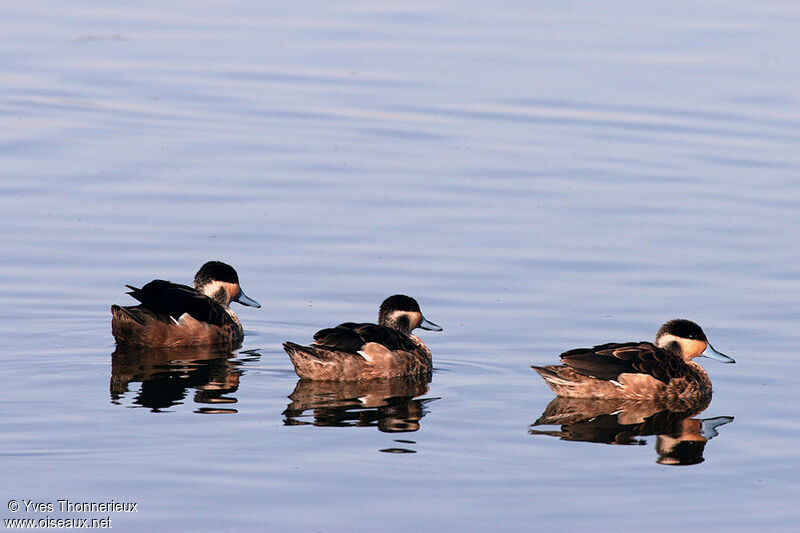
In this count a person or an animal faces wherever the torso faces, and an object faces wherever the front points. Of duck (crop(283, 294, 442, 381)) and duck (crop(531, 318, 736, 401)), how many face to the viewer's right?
2

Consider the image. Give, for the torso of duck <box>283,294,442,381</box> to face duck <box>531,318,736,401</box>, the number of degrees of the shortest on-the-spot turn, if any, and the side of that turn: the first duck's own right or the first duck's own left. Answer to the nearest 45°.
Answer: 0° — it already faces it

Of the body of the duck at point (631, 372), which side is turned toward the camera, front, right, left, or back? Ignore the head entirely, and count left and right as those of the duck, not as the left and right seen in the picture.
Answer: right

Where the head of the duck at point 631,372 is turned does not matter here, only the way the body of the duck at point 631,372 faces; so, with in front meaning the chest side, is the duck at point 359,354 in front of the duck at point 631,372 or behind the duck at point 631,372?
behind

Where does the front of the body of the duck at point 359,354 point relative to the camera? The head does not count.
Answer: to the viewer's right
